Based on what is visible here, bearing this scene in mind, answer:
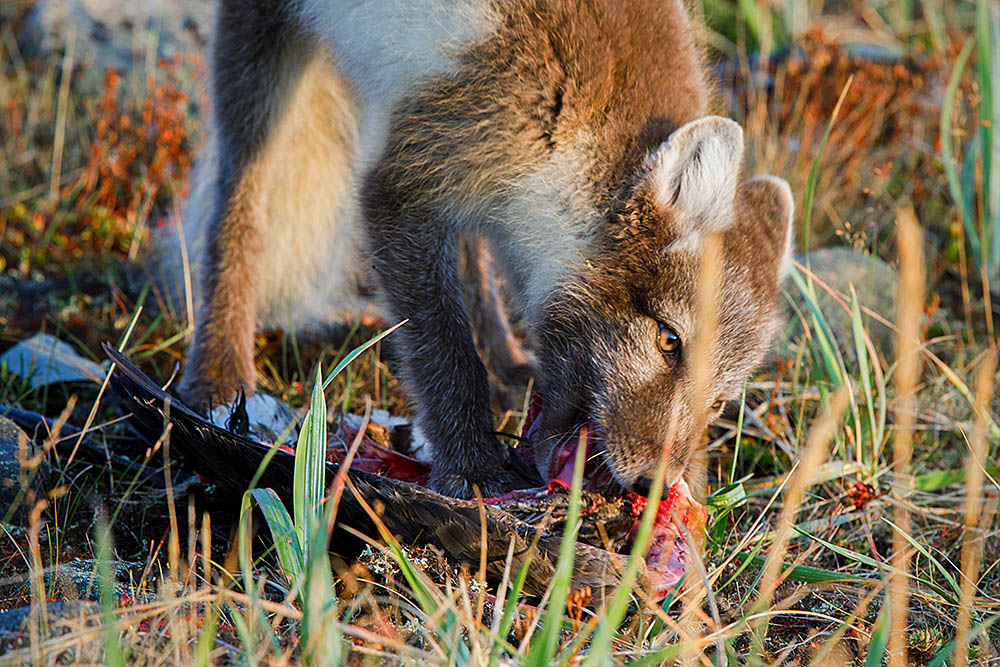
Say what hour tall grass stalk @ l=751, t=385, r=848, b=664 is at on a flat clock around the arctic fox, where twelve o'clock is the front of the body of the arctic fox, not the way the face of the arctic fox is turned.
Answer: The tall grass stalk is roughly at 1 o'clock from the arctic fox.

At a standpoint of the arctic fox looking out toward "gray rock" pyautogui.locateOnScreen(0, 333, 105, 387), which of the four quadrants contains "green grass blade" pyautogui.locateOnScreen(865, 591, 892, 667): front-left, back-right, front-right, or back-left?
back-left

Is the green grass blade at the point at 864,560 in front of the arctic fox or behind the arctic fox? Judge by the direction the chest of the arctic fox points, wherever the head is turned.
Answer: in front

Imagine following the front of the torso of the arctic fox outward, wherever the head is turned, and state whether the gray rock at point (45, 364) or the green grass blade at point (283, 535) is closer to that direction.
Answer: the green grass blade

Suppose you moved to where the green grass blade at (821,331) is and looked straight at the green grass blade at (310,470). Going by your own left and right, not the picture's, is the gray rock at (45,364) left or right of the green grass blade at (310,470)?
right

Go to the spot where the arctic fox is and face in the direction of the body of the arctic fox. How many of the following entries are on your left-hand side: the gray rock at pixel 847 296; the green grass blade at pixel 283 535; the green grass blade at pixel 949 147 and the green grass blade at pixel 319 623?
2

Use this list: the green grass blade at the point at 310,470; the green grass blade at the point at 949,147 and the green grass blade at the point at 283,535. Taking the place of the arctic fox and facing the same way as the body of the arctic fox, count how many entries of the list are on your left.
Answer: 1

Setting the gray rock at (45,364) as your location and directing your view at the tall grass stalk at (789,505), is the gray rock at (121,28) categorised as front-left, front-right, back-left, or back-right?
back-left

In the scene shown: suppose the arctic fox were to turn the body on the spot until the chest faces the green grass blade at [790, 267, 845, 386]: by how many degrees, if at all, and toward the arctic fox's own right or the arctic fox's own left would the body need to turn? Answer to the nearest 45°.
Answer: approximately 45° to the arctic fox's own left

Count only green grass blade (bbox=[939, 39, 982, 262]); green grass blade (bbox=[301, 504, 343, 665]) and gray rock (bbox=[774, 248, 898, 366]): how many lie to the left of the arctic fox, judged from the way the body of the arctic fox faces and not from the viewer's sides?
2

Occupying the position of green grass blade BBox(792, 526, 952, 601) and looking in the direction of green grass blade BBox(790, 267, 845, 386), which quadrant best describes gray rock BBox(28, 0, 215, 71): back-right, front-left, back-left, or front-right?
front-left

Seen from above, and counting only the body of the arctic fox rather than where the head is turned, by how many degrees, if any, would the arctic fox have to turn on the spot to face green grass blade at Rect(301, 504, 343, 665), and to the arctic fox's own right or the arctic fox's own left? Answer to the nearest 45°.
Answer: approximately 45° to the arctic fox's own right

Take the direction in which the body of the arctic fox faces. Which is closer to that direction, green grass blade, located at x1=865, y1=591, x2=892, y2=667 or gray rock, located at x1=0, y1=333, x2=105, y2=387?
the green grass blade

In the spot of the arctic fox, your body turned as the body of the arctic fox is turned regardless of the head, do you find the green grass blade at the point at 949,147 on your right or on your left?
on your left

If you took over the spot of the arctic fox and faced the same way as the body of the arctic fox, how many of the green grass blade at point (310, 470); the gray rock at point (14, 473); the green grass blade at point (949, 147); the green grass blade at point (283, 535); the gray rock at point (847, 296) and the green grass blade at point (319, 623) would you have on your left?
2

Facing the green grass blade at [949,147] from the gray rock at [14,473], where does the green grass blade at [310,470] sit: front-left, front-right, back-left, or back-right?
front-right

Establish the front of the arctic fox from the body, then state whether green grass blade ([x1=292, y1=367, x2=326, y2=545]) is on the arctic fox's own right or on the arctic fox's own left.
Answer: on the arctic fox's own right

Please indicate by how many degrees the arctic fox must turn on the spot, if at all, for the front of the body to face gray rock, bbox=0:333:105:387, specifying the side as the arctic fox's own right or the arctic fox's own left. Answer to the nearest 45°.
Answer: approximately 135° to the arctic fox's own right

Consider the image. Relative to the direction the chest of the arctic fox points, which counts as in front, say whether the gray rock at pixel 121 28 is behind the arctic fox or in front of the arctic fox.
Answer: behind

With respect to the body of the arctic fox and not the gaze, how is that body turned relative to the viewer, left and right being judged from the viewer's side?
facing the viewer and to the right of the viewer
